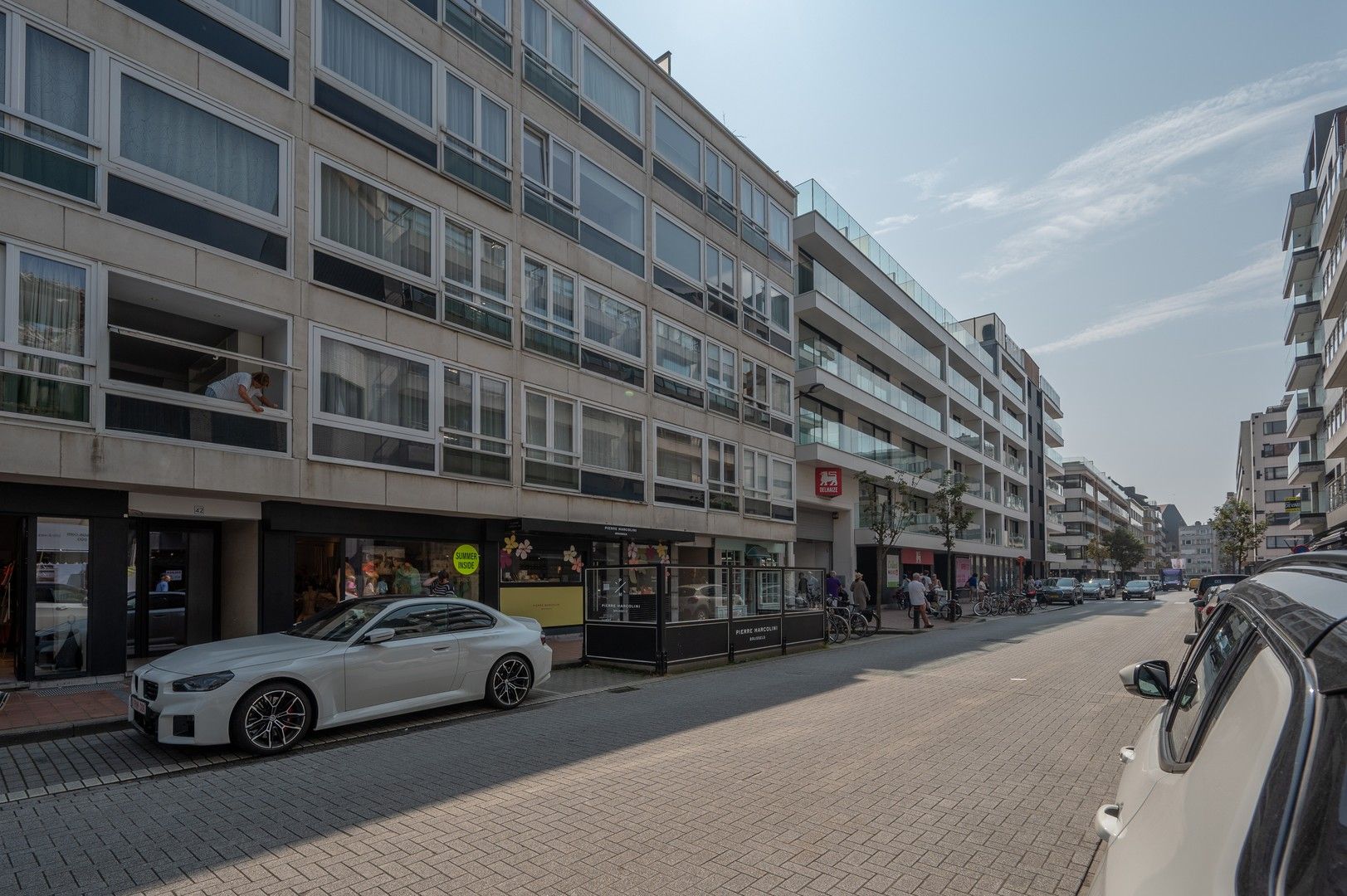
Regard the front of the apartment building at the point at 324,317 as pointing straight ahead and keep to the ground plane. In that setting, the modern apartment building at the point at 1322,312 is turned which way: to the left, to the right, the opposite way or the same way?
the opposite way

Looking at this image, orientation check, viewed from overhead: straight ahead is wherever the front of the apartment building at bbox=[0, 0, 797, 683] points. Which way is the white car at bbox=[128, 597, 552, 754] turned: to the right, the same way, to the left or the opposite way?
to the right

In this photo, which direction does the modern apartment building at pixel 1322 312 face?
to the viewer's left

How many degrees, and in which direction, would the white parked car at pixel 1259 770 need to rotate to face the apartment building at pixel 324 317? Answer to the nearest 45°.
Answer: approximately 45° to its left

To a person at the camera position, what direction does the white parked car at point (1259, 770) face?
facing away from the viewer

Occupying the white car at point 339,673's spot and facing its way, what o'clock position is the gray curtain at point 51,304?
The gray curtain is roughly at 3 o'clock from the white car.

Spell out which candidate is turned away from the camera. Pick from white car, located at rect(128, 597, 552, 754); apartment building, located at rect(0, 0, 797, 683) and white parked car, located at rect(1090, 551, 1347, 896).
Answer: the white parked car

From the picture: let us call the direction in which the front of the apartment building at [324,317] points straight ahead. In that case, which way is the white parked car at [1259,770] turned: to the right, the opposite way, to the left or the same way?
to the left

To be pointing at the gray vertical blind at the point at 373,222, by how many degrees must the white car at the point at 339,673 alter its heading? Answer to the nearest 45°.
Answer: approximately 135° to its right

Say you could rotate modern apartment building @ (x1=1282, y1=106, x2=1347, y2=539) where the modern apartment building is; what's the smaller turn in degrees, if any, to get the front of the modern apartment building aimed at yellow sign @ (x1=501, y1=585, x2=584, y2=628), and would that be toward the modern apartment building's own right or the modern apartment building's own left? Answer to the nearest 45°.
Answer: approximately 90° to the modern apartment building's own left
